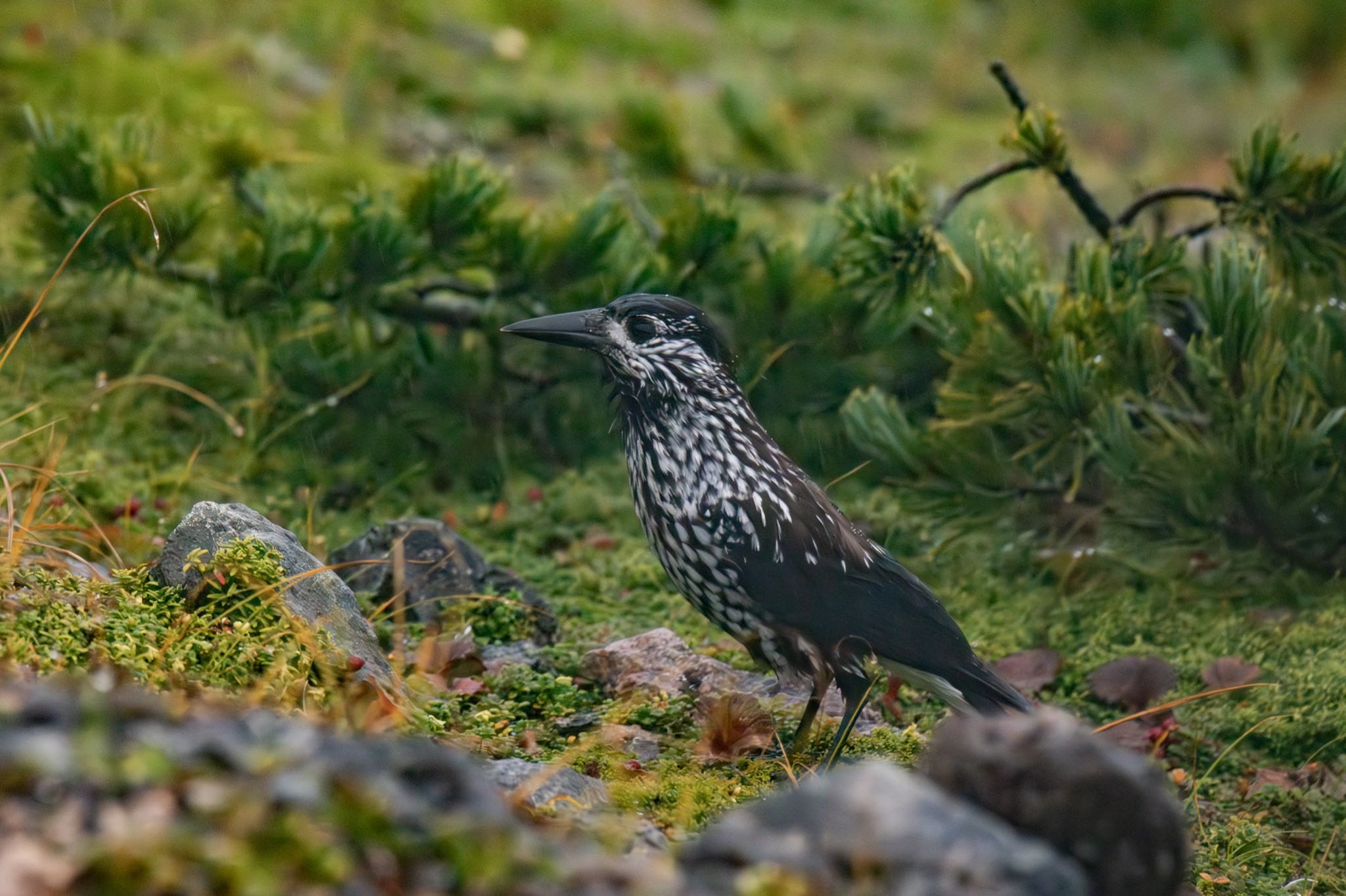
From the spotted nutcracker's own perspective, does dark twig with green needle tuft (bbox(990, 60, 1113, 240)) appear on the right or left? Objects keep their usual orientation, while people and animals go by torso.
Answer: on its right

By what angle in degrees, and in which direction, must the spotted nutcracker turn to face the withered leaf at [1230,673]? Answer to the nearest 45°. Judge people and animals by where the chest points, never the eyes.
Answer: approximately 135° to its right

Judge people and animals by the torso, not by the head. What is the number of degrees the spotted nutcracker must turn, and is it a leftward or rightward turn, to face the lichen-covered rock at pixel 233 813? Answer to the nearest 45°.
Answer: approximately 90° to its left

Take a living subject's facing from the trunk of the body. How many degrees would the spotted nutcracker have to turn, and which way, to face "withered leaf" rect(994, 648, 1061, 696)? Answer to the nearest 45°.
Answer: approximately 135° to its right

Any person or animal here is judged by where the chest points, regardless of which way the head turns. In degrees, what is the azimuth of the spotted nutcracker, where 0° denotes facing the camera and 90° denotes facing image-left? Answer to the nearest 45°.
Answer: approximately 90°

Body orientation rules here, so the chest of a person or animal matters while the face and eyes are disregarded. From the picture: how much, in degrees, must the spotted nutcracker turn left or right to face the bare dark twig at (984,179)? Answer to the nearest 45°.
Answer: approximately 90° to its right

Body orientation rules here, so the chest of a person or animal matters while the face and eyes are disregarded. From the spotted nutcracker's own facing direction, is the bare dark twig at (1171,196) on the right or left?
on its right

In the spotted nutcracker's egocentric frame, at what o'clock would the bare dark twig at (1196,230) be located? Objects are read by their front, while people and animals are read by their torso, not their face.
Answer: The bare dark twig is roughly at 4 o'clock from the spotted nutcracker.

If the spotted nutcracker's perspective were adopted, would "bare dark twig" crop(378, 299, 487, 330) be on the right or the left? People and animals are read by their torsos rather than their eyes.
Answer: on its right

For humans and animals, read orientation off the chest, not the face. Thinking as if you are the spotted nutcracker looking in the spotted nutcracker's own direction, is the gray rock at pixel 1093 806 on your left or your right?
on your left

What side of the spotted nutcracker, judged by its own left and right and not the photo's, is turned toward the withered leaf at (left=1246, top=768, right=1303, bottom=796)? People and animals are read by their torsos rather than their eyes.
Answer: back
